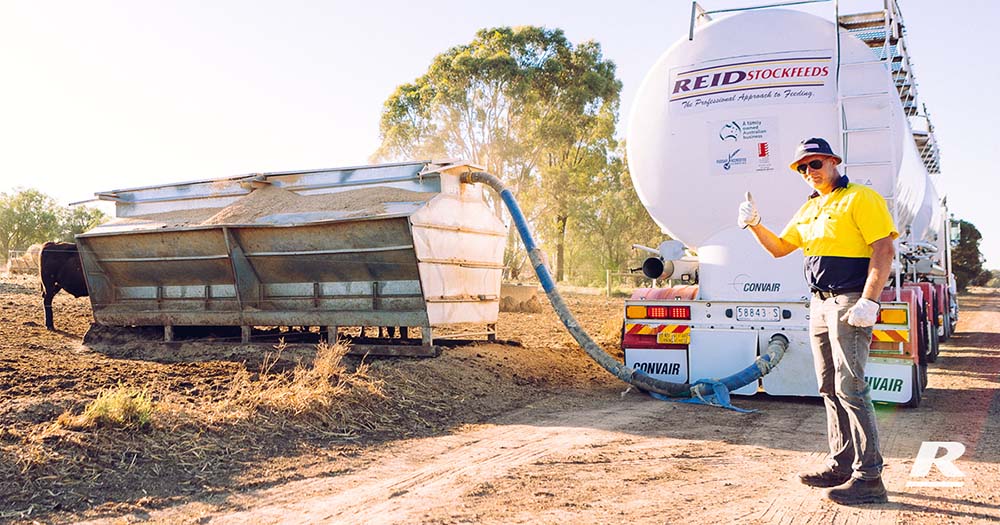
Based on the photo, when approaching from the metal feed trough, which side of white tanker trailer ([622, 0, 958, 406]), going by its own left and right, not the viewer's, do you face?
left

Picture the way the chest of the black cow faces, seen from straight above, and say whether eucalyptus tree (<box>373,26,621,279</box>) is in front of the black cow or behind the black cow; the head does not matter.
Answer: in front

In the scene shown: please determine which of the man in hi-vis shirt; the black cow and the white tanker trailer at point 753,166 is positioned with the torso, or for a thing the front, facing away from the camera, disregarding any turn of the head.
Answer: the white tanker trailer

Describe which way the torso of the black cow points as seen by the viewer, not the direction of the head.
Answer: to the viewer's right

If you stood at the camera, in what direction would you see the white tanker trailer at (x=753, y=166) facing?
facing away from the viewer

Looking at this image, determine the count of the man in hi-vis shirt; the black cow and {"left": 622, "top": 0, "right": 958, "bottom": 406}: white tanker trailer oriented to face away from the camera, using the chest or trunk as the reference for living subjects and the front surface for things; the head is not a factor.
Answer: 1

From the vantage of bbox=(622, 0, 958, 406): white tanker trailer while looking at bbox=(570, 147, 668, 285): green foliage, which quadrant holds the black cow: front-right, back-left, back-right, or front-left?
front-left

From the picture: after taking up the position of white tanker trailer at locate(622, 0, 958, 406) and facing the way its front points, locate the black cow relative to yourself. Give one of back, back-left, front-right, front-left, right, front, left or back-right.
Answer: left

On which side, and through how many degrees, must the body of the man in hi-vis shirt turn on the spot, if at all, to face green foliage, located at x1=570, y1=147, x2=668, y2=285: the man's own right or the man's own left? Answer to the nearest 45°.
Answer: approximately 135° to the man's own right

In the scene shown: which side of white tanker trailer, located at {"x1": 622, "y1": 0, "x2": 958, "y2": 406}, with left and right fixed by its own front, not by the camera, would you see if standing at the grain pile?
left

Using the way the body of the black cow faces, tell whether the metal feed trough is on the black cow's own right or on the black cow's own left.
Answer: on the black cow's own right

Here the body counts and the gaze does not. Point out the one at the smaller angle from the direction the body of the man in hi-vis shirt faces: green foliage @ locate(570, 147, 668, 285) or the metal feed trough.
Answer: the metal feed trough

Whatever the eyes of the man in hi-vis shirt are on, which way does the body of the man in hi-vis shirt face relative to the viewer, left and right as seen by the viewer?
facing the viewer and to the left of the viewer

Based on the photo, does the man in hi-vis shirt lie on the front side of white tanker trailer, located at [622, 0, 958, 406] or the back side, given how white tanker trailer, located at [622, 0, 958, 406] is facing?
on the back side
